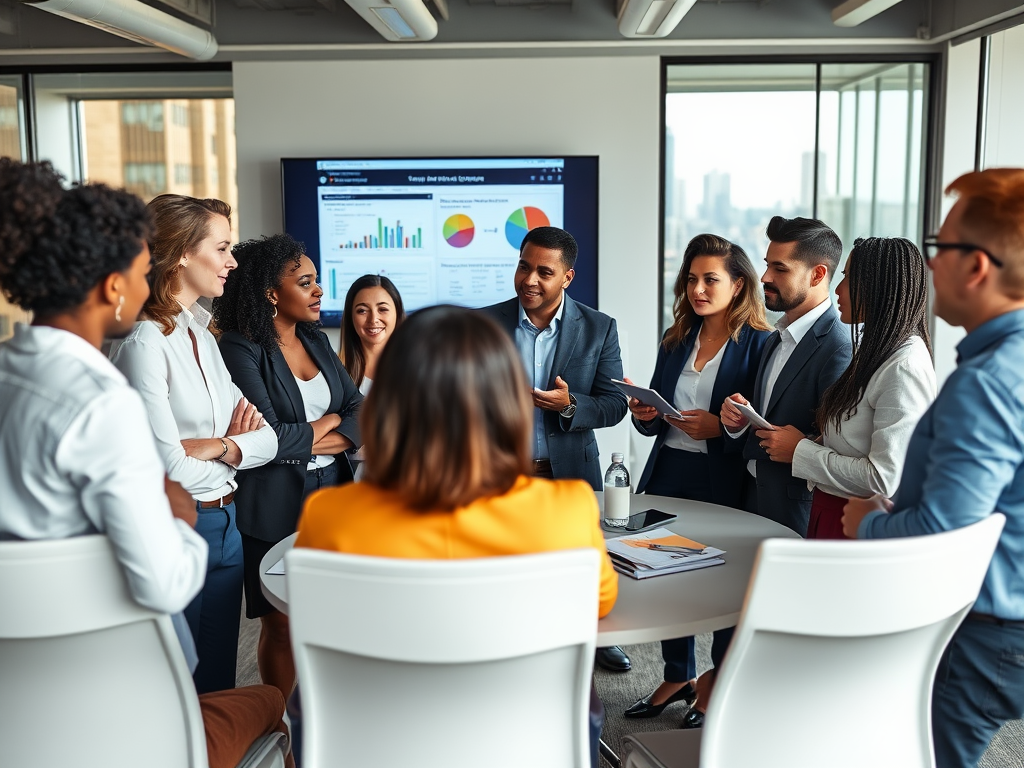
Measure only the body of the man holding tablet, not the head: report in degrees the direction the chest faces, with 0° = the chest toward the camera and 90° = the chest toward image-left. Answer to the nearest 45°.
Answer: approximately 45°

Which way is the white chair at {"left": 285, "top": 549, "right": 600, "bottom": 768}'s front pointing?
away from the camera

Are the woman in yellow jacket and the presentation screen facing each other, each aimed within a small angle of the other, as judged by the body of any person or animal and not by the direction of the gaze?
yes

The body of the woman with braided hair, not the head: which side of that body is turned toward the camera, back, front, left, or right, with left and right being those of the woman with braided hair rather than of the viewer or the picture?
left

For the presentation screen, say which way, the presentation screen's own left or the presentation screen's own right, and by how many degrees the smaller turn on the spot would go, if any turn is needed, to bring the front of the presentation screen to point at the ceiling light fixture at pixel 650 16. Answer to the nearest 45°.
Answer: approximately 45° to the presentation screen's own left

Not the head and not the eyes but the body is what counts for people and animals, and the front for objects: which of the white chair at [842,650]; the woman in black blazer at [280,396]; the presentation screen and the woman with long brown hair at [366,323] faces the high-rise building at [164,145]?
the white chair

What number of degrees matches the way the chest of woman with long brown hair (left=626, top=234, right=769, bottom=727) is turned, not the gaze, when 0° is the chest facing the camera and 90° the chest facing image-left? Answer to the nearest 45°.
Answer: approximately 45°

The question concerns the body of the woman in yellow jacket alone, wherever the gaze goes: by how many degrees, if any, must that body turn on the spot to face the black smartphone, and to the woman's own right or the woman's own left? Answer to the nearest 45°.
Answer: approximately 45° to the woman's own right

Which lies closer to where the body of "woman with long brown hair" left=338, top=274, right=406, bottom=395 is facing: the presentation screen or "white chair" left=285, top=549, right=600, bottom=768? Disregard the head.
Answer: the white chair

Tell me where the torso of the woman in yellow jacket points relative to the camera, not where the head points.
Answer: away from the camera

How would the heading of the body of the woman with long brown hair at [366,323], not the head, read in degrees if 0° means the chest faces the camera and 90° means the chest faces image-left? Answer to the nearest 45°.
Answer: approximately 0°
